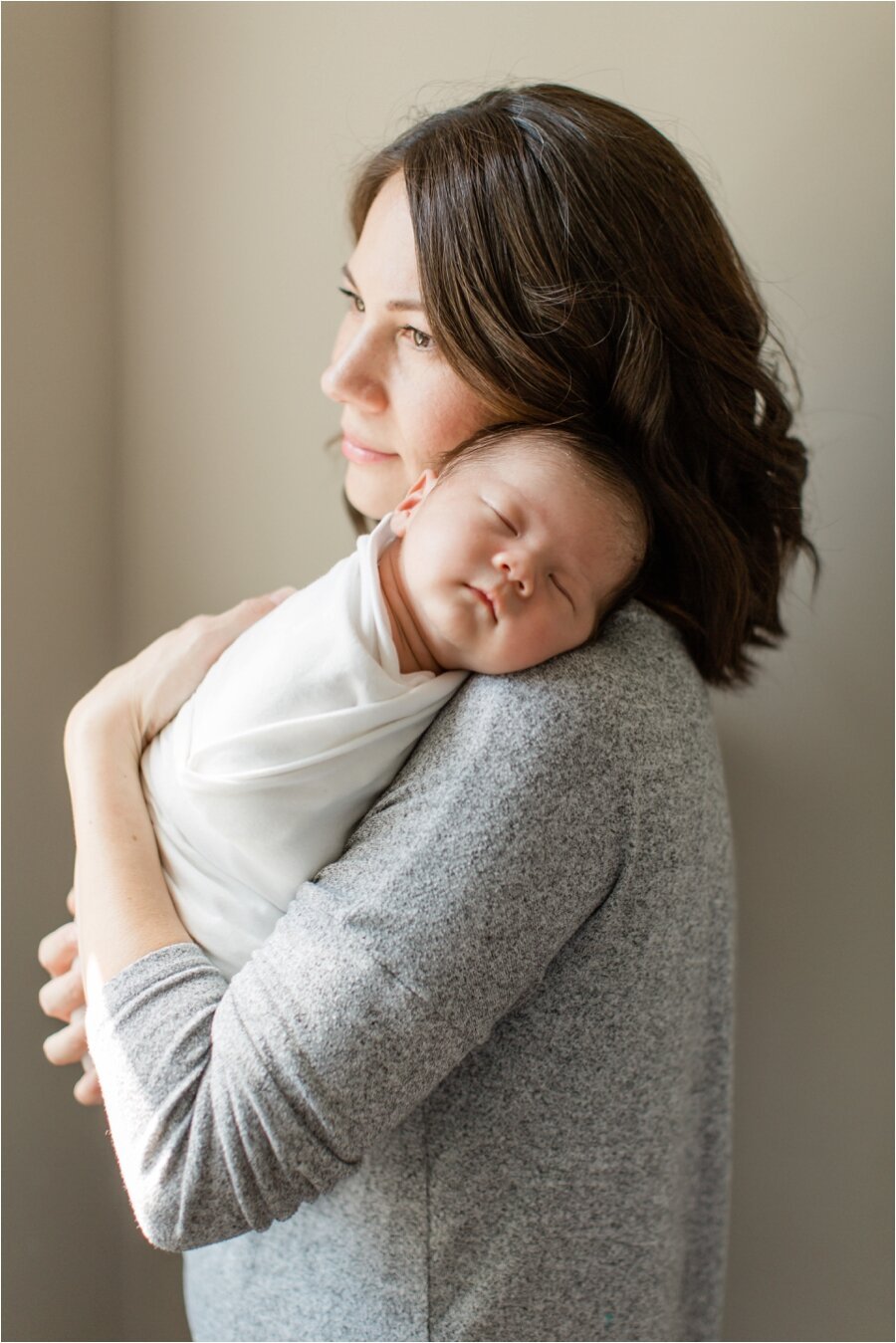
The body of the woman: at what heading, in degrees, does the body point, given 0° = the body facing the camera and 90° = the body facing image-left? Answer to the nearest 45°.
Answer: approximately 90°
